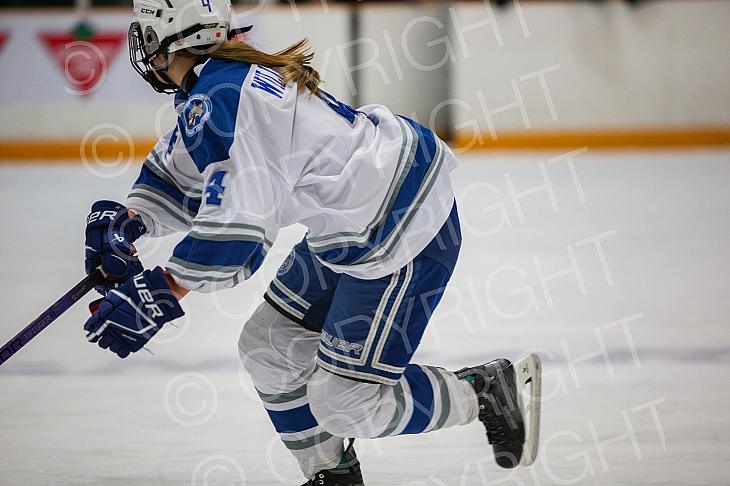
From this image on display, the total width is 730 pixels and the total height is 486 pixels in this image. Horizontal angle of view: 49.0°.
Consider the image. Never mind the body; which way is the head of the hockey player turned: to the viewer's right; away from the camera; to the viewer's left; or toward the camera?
to the viewer's left

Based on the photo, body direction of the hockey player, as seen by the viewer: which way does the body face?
to the viewer's left
